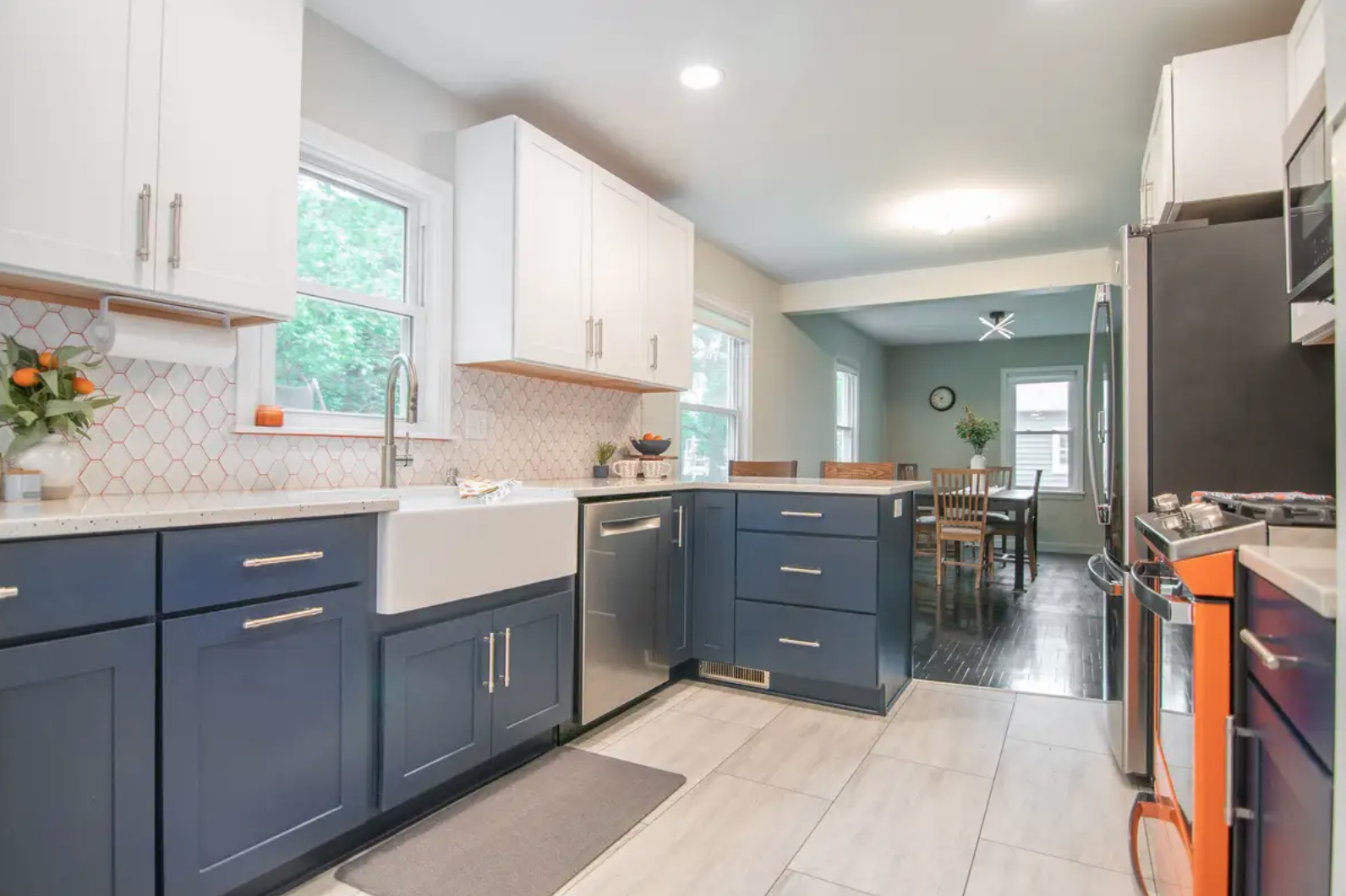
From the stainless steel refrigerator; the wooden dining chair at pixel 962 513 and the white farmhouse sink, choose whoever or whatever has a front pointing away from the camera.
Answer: the wooden dining chair

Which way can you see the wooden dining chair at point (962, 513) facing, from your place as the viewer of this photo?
facing away from the viewer

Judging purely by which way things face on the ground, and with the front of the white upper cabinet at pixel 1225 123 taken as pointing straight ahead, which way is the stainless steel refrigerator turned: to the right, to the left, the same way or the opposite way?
the same way

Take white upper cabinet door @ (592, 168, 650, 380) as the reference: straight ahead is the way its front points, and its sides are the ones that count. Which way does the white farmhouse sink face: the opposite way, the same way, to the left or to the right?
the same way

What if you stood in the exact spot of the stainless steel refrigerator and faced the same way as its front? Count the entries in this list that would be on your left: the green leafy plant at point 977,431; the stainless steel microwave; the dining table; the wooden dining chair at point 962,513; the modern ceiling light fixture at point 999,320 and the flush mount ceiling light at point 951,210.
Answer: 1

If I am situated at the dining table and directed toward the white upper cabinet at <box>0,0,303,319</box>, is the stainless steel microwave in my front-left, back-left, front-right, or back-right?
front-left

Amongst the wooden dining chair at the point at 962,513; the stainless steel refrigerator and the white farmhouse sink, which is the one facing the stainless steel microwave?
the white farmhouse sink

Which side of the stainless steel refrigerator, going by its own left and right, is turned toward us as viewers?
left

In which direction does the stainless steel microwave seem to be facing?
to the viewer's left

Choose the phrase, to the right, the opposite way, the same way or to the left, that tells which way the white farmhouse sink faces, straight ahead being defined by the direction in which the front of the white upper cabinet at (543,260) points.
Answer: the same way

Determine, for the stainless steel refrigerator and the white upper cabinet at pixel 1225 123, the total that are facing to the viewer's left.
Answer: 2

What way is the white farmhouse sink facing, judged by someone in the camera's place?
facing the viewer and to the right of the viewer

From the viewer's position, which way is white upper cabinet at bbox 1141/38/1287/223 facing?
facing to the left of the viewer

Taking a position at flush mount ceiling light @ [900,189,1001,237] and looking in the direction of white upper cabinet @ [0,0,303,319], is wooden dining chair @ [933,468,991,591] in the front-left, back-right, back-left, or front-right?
back-right

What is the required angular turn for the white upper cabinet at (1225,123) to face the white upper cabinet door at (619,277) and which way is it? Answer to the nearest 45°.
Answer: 0° — it already faces it

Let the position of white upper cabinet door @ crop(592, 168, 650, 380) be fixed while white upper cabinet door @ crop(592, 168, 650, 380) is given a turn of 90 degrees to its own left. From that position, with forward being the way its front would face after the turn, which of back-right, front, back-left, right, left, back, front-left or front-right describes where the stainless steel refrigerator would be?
right
